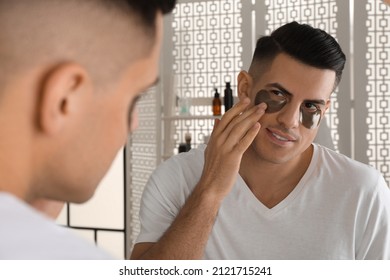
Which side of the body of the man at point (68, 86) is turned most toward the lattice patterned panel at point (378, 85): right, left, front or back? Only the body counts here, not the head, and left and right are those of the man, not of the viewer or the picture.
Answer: front

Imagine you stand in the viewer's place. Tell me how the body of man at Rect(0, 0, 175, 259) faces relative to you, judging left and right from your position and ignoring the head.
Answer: facing away from the viewer and to the right of the viewer

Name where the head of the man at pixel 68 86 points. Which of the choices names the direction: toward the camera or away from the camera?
away from the camera

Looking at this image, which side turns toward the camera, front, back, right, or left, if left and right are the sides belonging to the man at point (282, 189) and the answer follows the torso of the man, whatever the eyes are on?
front
